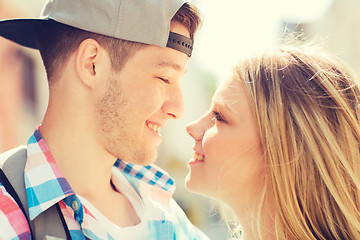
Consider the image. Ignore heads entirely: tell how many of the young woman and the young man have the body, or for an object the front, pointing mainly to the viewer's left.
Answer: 1

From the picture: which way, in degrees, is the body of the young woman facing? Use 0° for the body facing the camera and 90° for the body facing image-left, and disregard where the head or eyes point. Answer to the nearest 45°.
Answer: approximately 90°

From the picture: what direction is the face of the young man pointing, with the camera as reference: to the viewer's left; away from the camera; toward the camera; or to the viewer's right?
to the viewer's right

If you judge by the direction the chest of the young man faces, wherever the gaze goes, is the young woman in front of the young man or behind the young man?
in front

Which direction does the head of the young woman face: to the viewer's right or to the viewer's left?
to the viewer's left

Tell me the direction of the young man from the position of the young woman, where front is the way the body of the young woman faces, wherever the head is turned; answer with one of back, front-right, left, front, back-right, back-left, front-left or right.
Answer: front

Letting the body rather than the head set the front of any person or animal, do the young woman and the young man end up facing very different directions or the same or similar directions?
very different directions

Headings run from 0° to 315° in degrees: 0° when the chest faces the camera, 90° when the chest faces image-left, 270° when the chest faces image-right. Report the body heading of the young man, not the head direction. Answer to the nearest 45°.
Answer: approximately 315°
